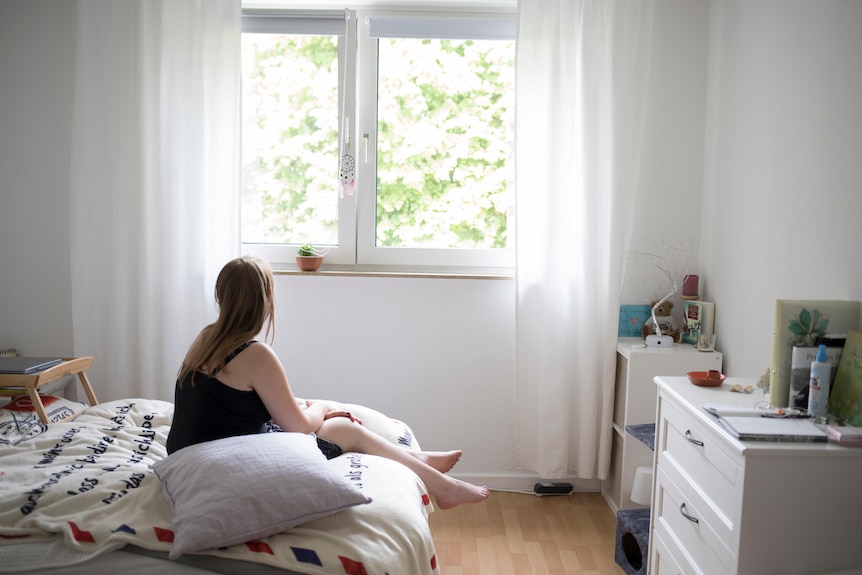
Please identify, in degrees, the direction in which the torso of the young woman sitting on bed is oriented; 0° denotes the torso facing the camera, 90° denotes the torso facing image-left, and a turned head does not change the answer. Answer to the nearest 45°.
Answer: approximately 225°

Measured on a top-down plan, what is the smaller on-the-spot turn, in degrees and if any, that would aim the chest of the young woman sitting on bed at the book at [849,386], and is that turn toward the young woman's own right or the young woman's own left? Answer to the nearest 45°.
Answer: approximately 45° to the young woman's own right

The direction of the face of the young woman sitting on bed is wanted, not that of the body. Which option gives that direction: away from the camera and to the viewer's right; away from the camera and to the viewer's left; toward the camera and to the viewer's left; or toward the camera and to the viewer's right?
away from the camera and to the viewer's right

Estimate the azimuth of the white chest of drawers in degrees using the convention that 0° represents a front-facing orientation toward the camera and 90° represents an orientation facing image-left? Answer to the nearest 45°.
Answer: approximately 45°

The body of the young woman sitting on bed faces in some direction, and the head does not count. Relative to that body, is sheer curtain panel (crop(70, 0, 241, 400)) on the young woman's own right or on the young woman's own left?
on the young woman's own left

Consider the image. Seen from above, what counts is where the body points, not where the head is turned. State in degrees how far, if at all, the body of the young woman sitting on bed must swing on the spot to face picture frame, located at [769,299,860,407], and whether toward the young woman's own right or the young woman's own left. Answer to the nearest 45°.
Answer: approximately 45° to the young woman's own right

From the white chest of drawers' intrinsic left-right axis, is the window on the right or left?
on its right
